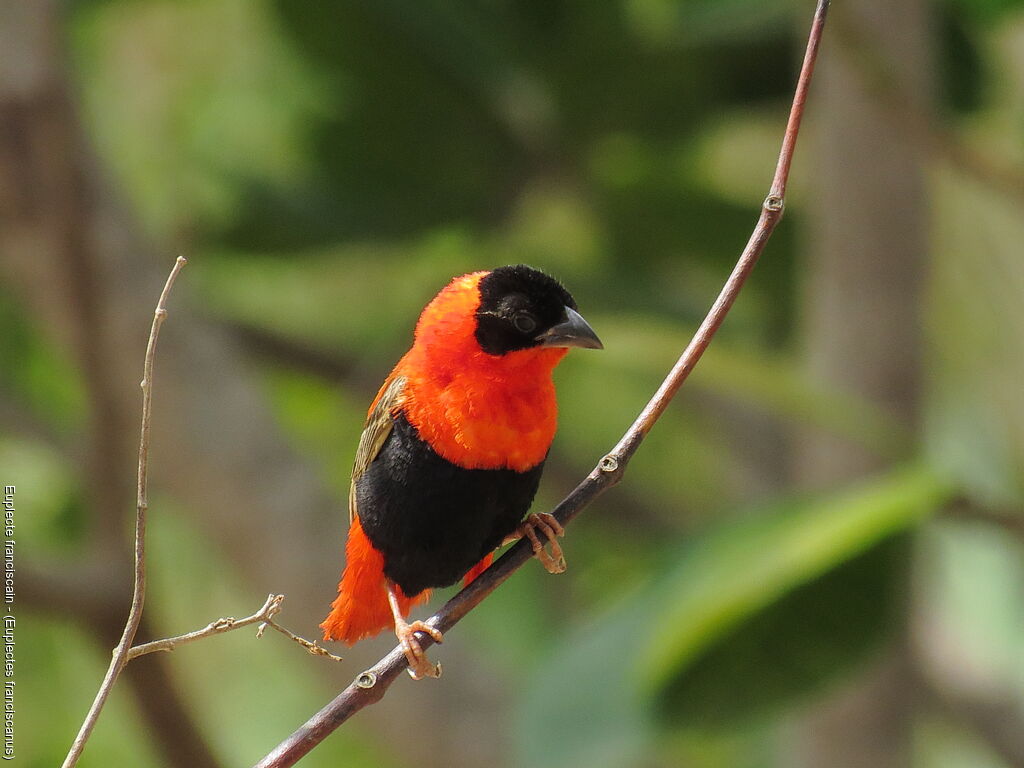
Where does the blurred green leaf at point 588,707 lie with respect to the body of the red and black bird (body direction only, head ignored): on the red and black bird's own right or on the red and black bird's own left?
on the red and black bird's own left

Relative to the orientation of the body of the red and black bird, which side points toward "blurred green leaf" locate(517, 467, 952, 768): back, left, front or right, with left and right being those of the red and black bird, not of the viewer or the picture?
left

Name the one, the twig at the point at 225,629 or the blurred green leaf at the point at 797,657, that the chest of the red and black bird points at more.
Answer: the blurred green leaf

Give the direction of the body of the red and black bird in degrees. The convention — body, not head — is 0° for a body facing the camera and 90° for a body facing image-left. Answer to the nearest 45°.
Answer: approximately 315°

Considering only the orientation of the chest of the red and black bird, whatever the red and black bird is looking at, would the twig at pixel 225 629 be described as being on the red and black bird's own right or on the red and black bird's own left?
on the red and black bird's own right

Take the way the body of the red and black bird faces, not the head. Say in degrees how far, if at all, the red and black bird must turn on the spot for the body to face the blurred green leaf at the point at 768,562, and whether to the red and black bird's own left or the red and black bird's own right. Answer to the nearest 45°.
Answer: approximately 90° to the red and black bird's own left
